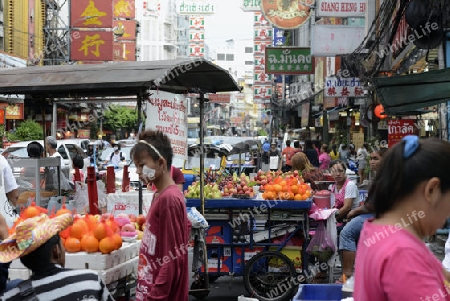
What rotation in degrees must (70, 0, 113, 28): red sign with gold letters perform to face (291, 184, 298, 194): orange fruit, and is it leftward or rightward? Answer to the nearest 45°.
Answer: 0° — it already faces it

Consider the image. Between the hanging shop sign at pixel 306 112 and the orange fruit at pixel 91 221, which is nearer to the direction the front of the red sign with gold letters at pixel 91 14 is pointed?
the orange fruit

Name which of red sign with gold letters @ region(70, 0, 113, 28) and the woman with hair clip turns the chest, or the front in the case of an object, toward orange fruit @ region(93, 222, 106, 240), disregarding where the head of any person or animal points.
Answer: the red sign with gold letters

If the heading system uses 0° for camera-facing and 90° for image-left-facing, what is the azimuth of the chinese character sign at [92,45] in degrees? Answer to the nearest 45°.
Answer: approximately 0°

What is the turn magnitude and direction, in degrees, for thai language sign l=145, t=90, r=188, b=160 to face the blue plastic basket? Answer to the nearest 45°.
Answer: approximately 45° to its left

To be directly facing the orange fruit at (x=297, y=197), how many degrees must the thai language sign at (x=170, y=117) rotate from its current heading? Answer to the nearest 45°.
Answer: approximately 135° to its left

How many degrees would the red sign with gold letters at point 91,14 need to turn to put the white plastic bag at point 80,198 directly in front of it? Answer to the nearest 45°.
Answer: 0° — it already faces it
